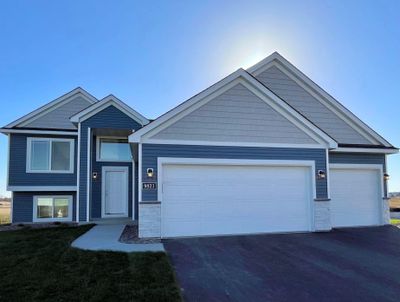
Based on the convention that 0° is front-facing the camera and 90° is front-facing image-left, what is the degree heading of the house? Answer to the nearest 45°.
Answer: approximately 0°
